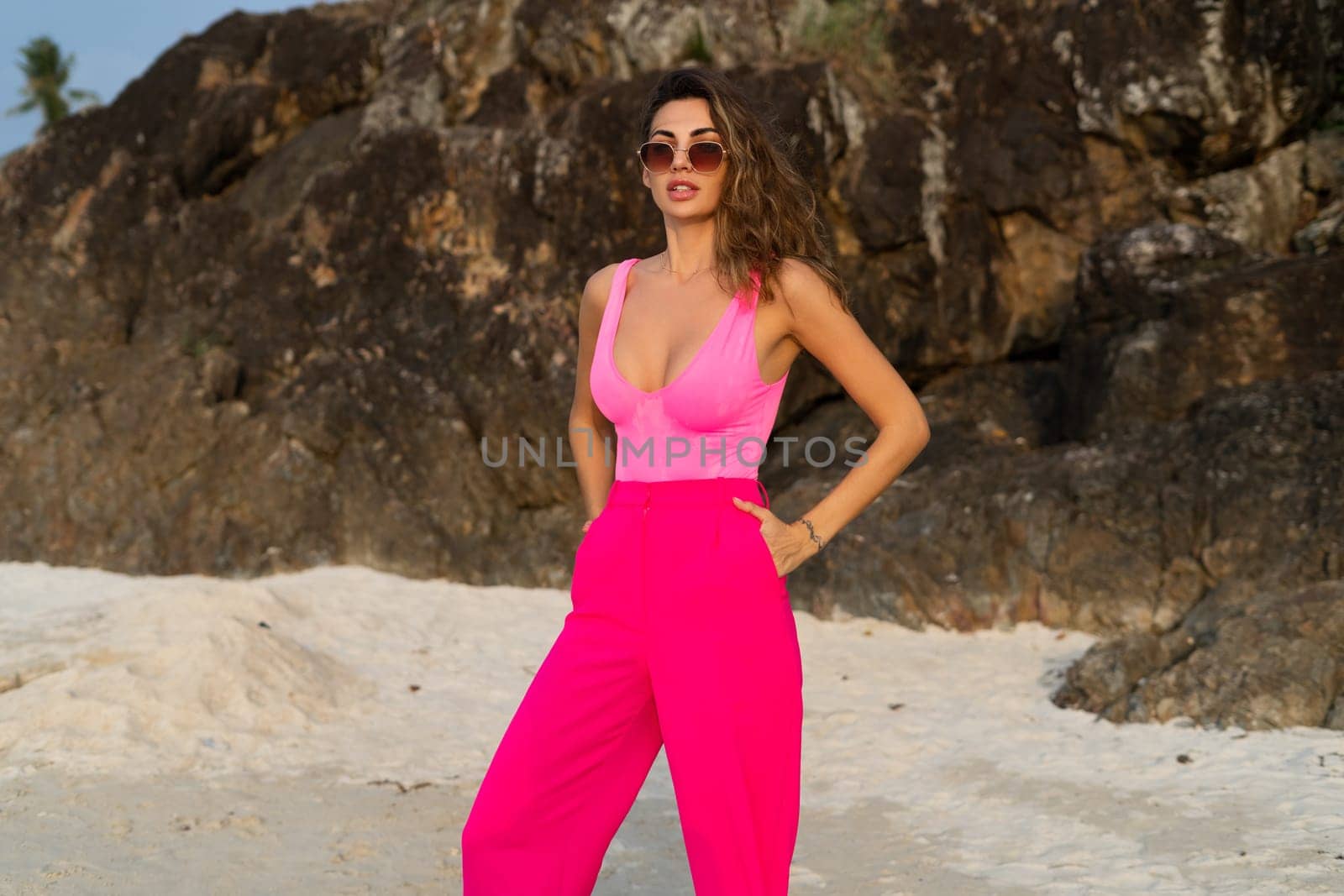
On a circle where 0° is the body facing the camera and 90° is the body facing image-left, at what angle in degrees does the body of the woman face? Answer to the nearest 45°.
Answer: approximately 45°

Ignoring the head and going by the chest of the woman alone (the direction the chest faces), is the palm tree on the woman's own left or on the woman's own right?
on the woman's own right
